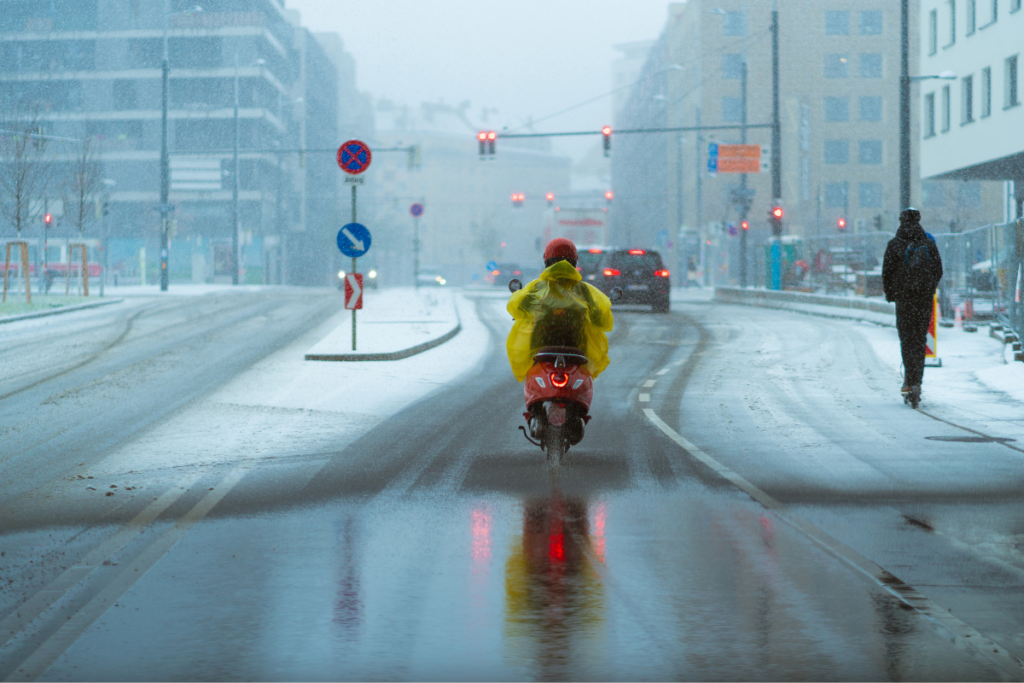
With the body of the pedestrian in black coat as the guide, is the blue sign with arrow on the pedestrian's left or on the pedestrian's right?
on the pedestrian's left

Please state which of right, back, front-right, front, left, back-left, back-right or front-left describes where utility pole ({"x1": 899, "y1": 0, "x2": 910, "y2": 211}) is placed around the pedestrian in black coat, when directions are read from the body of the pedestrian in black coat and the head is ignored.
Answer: front

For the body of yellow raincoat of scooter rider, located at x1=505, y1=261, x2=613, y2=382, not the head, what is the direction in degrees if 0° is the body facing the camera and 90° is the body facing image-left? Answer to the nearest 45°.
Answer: approximately 180°

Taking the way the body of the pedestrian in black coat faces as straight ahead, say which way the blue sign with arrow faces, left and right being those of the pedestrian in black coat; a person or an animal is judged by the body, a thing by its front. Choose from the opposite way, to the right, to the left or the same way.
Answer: the opposite way

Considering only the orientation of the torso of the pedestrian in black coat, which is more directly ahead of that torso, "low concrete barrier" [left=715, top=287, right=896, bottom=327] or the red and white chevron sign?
the low concrete barrier

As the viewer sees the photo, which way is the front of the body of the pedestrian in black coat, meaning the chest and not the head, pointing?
away from the camera

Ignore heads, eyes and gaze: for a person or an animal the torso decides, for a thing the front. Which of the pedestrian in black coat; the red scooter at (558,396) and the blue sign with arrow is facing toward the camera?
the blue sign with arrow

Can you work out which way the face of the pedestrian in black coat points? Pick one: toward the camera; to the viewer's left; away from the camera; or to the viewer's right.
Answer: away from the camera

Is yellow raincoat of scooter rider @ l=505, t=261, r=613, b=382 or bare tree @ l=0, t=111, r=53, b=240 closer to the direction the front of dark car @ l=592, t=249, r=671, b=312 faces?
the bare tree

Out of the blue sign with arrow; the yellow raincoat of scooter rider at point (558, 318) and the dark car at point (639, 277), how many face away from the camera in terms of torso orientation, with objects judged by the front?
2

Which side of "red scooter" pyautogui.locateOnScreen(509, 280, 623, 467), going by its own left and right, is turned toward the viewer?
back

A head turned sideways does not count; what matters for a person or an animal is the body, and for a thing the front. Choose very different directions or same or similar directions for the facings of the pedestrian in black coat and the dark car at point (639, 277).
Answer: same or similar directions

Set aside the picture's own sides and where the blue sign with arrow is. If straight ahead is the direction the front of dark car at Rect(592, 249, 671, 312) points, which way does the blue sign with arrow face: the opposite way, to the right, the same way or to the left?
the opposite way

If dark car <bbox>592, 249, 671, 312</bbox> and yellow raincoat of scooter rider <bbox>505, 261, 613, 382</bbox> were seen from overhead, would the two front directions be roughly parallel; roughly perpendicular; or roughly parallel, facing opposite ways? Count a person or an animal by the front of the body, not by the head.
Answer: roughly parallel

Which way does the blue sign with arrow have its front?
toward the camera

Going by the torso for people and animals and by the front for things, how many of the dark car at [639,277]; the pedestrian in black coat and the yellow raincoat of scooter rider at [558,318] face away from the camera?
3
